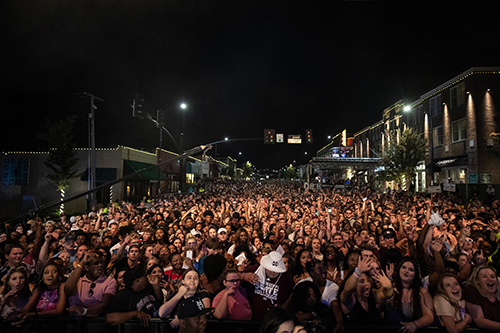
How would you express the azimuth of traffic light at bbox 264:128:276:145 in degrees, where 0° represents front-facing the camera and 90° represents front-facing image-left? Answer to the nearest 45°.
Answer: approximately 0°

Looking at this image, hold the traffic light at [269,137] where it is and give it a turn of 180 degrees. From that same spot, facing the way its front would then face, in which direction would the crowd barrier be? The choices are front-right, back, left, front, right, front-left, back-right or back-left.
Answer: back

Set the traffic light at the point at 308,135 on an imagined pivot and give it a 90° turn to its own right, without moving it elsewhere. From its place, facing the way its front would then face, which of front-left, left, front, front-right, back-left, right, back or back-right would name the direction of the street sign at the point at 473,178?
back

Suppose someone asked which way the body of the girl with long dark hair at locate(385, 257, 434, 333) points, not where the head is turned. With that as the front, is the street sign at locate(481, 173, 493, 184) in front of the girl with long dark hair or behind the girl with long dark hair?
behind

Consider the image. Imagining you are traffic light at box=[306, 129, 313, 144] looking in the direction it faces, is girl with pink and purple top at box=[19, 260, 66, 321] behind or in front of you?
in front

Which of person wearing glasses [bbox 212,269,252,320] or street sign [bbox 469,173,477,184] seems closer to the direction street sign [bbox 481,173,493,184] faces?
the person wearing glasses

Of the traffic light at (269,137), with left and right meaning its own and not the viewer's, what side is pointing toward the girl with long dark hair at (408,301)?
front

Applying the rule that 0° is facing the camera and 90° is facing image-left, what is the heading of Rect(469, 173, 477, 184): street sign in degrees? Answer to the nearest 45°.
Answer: approximately 0°

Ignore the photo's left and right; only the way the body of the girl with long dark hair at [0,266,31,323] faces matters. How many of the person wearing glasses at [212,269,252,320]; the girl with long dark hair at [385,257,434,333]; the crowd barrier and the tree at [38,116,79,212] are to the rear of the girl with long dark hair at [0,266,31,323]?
1
